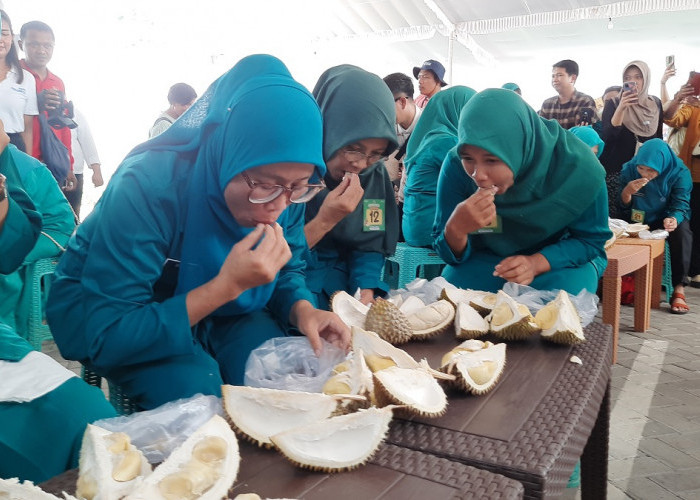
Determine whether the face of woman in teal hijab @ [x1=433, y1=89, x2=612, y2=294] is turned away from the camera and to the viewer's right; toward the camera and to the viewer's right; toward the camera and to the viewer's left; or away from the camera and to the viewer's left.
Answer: toward the camera and to the viewer's left

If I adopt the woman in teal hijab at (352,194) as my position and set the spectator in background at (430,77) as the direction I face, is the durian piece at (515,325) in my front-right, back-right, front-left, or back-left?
back-right

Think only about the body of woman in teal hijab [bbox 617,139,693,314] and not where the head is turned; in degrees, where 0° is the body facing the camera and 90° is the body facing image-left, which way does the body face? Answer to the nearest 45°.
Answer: approximately 45°

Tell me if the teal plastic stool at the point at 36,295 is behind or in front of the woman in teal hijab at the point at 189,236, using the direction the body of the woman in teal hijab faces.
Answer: behind

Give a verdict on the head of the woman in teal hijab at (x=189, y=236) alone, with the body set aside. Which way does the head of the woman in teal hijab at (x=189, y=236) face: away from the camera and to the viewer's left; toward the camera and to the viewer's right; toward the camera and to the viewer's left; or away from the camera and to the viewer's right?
toward the camera and to the viewer's right

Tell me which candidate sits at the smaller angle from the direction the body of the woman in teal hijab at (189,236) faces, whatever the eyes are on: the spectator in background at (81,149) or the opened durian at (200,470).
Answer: the opened durian

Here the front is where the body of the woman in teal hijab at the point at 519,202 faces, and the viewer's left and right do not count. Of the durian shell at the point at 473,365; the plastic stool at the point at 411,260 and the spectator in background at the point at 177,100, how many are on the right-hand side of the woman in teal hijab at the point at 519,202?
2
